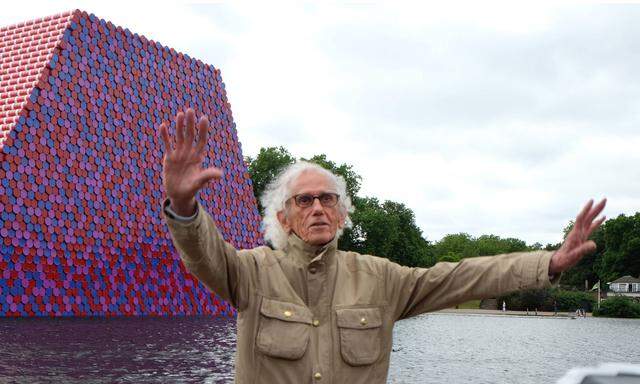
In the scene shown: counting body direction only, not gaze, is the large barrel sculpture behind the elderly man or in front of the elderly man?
behind

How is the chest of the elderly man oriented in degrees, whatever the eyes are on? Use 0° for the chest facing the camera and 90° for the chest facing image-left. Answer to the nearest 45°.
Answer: approximately 0°
